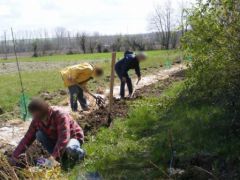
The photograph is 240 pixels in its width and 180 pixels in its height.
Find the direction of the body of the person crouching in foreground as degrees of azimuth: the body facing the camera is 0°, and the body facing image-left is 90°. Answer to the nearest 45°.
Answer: approximately 45°
